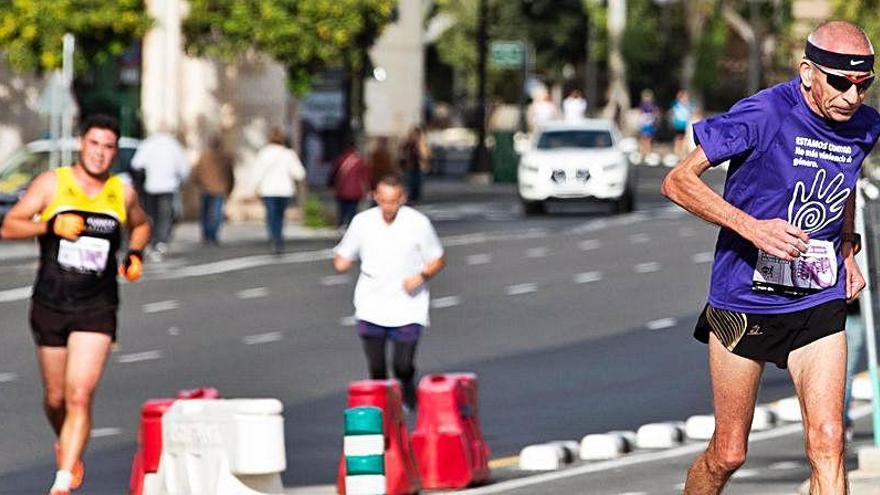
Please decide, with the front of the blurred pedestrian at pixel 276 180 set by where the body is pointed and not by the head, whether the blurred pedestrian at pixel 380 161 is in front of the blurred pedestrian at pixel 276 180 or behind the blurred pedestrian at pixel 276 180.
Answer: in front

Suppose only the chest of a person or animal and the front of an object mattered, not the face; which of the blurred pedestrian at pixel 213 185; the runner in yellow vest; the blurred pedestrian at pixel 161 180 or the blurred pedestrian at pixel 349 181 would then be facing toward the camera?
the runner in yellow vest

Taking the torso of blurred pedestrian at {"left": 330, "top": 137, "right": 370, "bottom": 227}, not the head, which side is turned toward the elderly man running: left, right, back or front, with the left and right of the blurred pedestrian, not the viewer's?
back

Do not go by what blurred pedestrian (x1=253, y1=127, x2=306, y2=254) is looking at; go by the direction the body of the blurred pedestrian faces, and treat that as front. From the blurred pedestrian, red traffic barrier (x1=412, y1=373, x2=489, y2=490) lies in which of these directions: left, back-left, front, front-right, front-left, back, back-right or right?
back

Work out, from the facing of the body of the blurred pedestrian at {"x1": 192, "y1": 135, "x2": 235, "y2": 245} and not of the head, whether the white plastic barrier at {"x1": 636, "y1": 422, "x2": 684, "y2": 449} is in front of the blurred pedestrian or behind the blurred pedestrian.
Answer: behind

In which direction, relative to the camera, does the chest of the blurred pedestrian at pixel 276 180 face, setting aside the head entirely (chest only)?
away from the camera

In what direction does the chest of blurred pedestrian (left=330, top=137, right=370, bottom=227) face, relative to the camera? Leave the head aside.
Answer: away from the camera

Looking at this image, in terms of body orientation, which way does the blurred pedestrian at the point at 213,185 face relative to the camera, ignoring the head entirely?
away from the camera

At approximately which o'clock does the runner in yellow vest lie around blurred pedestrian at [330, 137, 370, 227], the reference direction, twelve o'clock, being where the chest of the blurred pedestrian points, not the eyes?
The runner in yellow vest is roughly at 6 o'clock from the blurred pedestrian.
